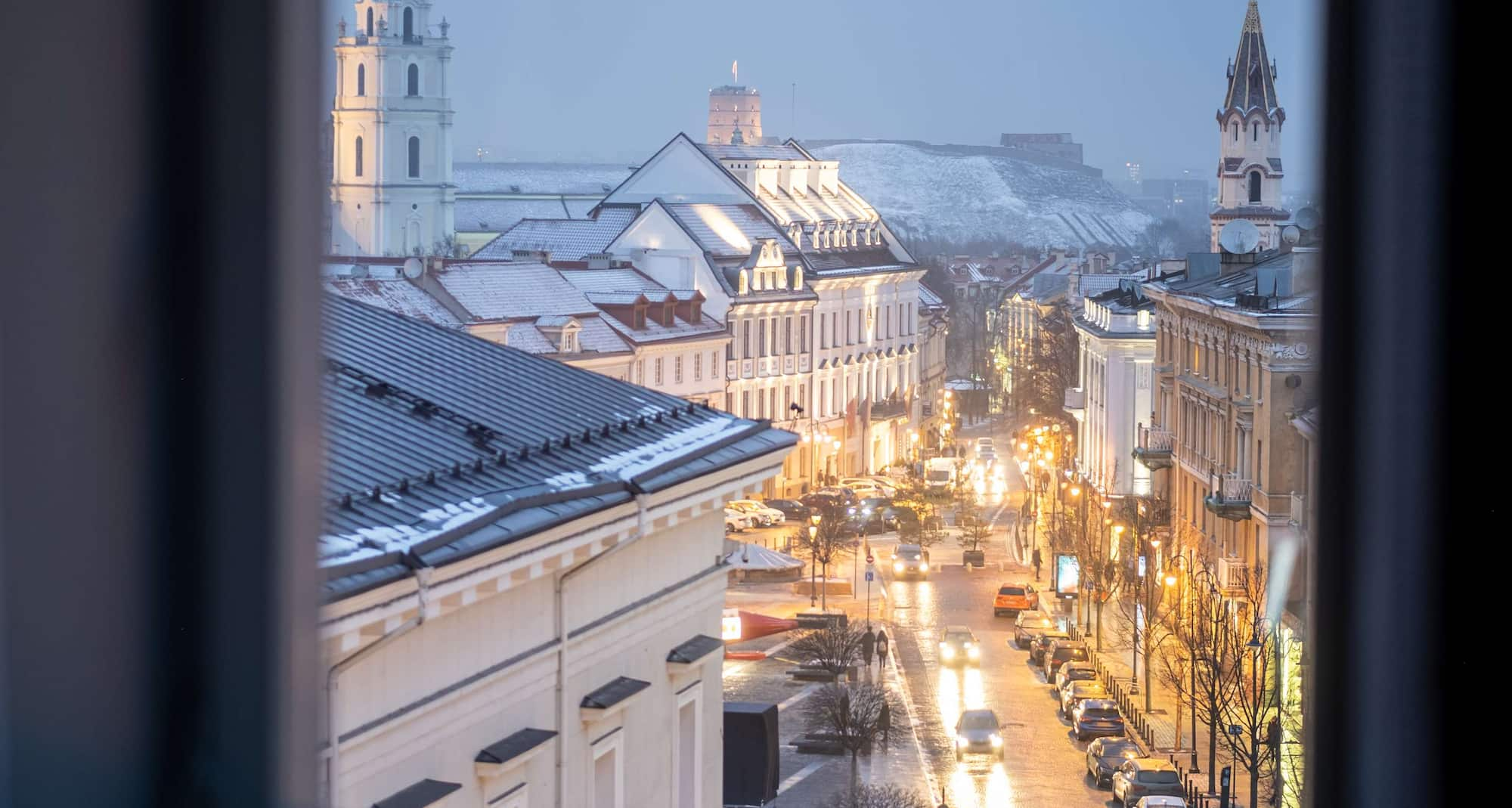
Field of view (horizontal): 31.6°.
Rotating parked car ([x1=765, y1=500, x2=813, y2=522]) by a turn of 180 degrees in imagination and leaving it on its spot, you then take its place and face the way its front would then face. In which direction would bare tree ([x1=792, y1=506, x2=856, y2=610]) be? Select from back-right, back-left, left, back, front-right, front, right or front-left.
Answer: back-left

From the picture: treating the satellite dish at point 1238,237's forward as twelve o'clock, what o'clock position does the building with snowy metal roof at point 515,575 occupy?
The building with snowy metal roof is roughly at 12 o'clock from the satellite dish.

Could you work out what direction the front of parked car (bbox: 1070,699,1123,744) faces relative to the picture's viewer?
facing away from the viewer

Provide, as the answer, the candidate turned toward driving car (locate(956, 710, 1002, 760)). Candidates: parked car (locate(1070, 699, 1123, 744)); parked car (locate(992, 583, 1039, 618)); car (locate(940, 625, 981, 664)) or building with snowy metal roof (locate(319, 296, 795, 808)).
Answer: car (locate(940, 625, 981, 664))

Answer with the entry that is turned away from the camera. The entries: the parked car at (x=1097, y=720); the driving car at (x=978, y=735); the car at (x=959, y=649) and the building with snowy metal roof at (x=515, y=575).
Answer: the parked car at (x=1097, y=720)

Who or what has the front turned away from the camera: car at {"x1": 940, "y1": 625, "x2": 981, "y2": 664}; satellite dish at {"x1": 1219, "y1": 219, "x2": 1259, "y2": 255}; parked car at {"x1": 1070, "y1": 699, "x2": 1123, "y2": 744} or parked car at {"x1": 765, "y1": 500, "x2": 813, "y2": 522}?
parked car at {"x1": 1070, "y1": 699, "x2": 1123, "y2": 744}

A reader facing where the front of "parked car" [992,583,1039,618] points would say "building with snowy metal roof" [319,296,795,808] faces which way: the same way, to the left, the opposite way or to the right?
to the right

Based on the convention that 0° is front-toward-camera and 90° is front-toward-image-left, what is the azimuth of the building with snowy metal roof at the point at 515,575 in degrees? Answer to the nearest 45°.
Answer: approximately 315°

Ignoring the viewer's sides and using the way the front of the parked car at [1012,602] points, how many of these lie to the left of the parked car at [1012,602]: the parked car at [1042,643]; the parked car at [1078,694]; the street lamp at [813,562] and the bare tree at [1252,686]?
1

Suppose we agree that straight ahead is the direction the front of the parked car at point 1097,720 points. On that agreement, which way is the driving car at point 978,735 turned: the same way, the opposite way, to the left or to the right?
the opposite way

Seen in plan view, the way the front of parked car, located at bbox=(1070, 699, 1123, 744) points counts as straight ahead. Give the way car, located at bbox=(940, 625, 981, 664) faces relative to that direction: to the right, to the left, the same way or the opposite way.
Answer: the opposite way

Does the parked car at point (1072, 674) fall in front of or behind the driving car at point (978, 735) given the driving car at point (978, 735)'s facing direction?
behind

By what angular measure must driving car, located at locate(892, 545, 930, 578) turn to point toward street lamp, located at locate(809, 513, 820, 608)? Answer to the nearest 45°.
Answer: approximately 45° to its right

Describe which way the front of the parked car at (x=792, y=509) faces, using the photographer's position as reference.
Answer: facing the viewer and to the right of the viewer

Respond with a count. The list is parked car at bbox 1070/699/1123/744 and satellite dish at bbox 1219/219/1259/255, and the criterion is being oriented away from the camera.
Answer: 1

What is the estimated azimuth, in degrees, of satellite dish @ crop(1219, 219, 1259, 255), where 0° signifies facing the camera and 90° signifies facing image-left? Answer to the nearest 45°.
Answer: approximately 0°

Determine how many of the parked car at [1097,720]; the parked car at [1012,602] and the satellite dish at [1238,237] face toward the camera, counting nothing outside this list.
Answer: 1
